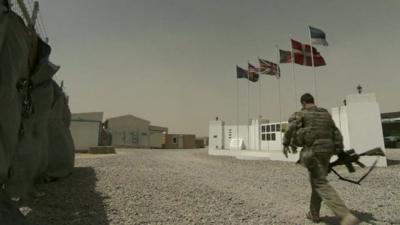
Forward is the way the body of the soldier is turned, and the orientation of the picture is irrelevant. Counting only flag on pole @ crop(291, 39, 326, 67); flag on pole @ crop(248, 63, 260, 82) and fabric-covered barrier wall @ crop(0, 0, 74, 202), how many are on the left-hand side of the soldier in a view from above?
1

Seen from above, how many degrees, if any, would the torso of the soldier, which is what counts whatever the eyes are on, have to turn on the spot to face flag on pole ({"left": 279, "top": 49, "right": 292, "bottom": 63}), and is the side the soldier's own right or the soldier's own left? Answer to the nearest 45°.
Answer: approximately 45° to the soldier's own right

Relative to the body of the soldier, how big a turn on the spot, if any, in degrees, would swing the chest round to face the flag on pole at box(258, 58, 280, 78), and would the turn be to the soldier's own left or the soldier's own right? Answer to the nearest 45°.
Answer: approximately 45° to the soldier's own right

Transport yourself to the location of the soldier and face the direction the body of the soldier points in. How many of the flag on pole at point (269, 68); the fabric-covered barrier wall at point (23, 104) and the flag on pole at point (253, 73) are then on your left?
1

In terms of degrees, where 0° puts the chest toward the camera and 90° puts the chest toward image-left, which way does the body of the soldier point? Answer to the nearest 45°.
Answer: approximately 135°

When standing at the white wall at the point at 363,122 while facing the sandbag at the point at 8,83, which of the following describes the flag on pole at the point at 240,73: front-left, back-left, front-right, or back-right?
back-right

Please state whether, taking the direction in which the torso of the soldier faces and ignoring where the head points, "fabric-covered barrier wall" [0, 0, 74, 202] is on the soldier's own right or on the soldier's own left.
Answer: on the soldier's own left

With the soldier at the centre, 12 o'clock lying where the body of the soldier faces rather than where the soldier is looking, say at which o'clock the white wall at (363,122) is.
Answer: The white wall is roughly at 2 o'clock from the soldier.

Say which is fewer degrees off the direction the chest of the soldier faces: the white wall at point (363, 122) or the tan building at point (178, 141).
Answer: the tan building

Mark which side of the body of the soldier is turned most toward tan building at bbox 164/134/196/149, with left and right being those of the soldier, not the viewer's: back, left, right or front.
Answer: front

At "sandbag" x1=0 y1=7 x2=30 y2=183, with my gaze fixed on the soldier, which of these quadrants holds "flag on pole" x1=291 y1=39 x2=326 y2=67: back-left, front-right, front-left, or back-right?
front-left

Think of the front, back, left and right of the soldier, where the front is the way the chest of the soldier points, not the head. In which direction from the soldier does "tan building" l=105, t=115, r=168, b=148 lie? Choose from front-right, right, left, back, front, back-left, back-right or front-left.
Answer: front
